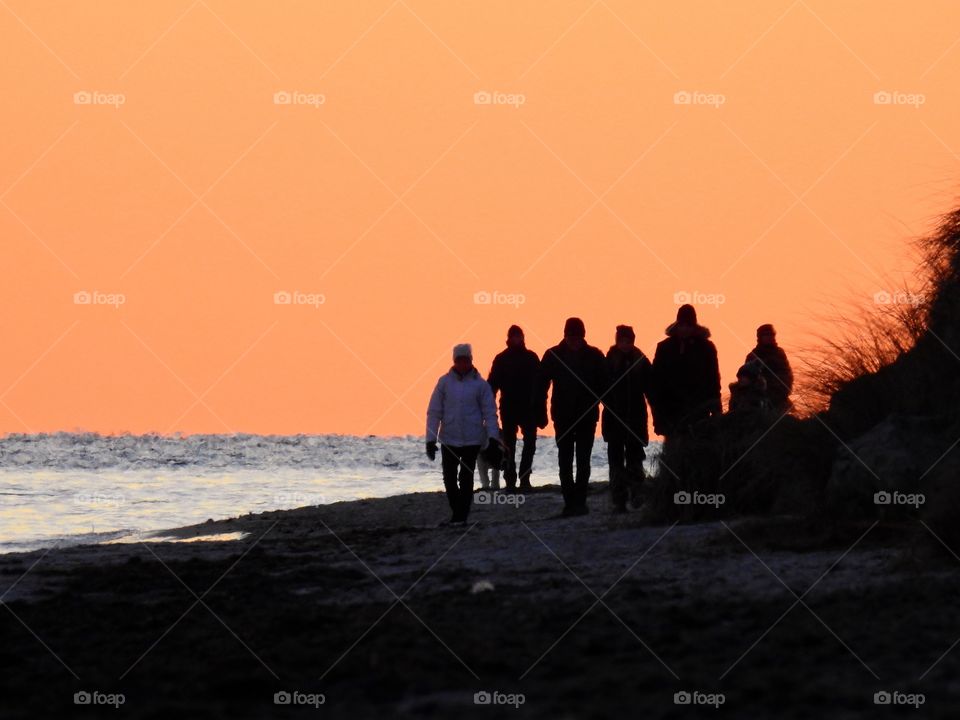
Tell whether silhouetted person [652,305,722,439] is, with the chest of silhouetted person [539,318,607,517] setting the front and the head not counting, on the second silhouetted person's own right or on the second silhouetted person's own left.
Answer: on the second silhouetted person's own left

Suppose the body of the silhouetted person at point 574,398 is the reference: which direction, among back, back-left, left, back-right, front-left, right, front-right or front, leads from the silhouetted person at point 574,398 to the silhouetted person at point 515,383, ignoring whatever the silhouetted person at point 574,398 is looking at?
back

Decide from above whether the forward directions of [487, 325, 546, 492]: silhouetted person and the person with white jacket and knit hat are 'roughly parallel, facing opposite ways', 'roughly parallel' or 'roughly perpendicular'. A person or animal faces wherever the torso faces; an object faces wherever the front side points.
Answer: roughly parallel

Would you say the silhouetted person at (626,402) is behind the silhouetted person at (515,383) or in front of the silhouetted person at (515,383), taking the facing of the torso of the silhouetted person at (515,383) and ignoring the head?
in front

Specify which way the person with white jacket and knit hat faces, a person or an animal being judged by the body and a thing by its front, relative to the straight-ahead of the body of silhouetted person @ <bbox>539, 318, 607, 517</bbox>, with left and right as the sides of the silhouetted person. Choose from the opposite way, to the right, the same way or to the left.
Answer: the same way

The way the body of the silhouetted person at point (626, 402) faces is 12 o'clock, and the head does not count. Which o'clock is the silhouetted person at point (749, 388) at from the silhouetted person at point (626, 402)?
the silhouetted person at point (749, 388) is roughly at 10 o'clock from the silhouetted person at point (626, 402).

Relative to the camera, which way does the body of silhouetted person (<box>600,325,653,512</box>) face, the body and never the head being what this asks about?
toward the camera

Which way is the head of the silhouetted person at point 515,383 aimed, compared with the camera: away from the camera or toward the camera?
toward the camera

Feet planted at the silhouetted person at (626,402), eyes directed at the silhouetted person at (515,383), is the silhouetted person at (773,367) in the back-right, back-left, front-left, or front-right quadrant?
back-right

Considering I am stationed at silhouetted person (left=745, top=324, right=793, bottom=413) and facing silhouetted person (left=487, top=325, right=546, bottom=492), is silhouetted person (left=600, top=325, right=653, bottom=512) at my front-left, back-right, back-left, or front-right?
front-left

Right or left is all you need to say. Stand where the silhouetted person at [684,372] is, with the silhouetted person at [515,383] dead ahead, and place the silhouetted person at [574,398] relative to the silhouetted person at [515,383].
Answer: left

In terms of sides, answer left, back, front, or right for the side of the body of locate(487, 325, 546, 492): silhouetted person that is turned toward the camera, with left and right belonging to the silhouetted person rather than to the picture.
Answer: front

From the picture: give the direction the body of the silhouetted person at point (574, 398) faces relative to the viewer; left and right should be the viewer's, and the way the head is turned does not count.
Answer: facing the viewer

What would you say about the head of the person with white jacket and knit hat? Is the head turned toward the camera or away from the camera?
toward the camera
